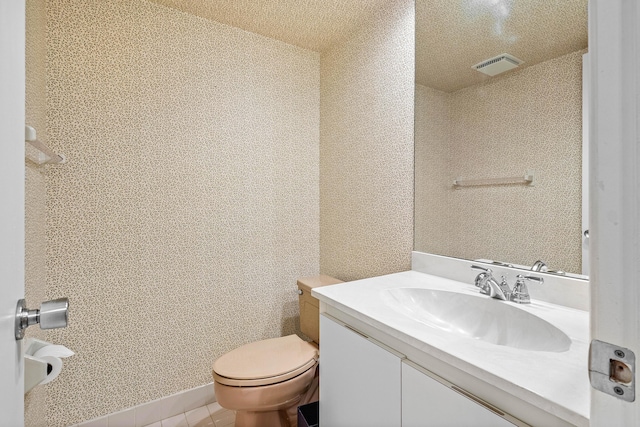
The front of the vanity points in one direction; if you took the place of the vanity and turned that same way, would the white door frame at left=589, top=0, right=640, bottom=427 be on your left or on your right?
on your left

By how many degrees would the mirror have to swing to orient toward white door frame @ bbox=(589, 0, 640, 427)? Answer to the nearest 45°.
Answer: approximately 45° to its left

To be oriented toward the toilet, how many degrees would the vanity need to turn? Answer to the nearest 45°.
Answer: approximately 45° to its right

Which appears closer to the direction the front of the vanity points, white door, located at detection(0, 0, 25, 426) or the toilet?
the white door

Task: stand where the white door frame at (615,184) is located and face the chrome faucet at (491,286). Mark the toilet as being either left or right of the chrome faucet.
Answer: left

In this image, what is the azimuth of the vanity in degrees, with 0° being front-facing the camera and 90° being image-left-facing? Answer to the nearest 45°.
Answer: approximately 45°

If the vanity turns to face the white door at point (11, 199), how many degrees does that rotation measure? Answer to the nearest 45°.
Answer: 0° — it already faces it
